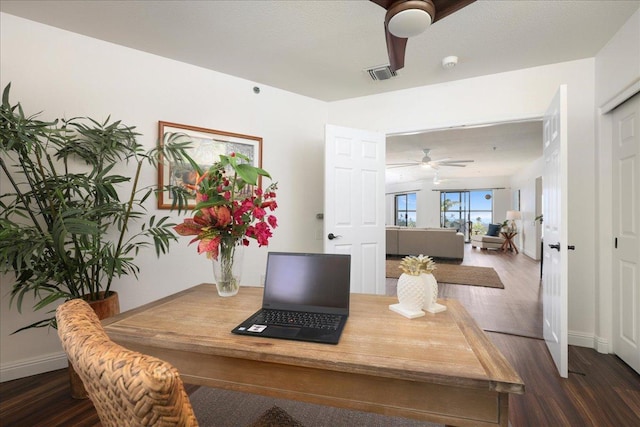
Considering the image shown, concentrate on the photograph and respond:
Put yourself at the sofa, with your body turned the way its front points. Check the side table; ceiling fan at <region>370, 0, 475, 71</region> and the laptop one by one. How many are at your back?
2

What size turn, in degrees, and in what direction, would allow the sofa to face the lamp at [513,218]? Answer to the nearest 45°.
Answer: approximately 45° to its right

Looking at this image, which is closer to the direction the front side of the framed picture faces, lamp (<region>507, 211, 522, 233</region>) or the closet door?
the closet door

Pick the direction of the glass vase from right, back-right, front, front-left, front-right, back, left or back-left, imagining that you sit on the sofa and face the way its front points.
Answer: back

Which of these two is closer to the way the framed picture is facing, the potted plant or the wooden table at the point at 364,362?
the wooden table

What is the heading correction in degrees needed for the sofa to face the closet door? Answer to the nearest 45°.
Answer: approximately 180°

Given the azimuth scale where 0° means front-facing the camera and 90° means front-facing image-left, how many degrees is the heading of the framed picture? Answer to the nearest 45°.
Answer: approximately 315°

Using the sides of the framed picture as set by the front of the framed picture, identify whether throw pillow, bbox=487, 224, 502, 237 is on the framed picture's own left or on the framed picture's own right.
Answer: on the framed picture's own left

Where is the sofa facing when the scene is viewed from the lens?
facing away from the viewer

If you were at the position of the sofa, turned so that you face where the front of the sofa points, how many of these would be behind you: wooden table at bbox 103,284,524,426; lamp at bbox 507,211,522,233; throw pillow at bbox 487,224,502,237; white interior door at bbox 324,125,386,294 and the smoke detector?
3

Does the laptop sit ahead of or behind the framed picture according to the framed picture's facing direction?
ahead

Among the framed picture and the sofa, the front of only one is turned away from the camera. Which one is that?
the sofa

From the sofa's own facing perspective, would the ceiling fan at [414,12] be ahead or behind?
behind

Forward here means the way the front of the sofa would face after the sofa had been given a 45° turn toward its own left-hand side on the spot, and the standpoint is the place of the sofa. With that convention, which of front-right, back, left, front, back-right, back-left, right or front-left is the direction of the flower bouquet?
back-left

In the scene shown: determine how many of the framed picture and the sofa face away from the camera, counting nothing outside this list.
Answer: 1

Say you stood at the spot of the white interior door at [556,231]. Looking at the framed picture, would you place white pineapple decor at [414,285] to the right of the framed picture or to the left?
left
